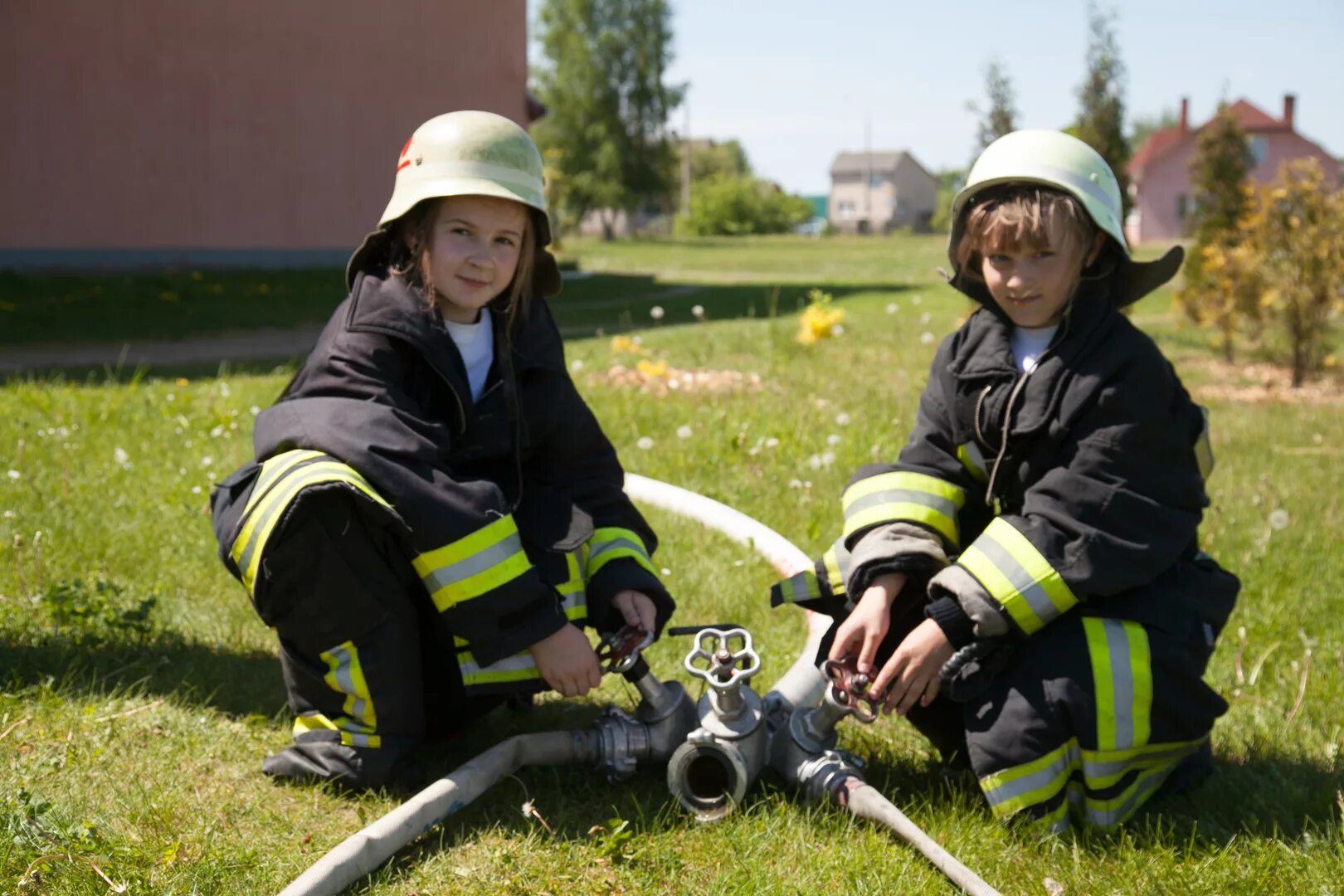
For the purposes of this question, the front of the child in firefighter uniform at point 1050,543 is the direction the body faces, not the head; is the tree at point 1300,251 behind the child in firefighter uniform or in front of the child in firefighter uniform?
behind

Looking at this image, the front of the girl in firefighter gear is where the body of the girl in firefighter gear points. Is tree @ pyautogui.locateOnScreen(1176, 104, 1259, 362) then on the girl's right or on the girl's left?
on the girl's left

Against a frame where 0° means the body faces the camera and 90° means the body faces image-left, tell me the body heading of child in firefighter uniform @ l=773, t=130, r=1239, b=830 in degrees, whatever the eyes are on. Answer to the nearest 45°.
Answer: approximately 45°

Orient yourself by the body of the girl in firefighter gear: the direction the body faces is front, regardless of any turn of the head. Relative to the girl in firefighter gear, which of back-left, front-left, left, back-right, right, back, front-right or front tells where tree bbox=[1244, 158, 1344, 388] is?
left

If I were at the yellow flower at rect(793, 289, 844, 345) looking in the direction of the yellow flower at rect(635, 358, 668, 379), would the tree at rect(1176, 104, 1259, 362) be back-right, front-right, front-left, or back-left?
back-left

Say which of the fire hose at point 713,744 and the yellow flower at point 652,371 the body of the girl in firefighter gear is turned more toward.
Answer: the fire hose

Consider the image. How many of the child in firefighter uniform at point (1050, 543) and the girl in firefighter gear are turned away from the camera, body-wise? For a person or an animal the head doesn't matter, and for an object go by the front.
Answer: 0

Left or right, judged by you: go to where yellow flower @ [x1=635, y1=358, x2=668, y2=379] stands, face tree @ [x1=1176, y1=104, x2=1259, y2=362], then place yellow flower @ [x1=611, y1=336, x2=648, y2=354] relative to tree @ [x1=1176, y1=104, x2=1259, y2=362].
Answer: left

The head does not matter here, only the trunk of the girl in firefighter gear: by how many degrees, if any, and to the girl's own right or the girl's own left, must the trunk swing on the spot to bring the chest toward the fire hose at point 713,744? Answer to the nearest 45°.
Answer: approximately 45° to the girl's own left

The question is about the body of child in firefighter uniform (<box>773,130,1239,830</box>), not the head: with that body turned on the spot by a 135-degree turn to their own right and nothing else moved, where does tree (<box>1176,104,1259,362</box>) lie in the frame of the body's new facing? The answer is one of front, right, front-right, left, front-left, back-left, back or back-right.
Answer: front
